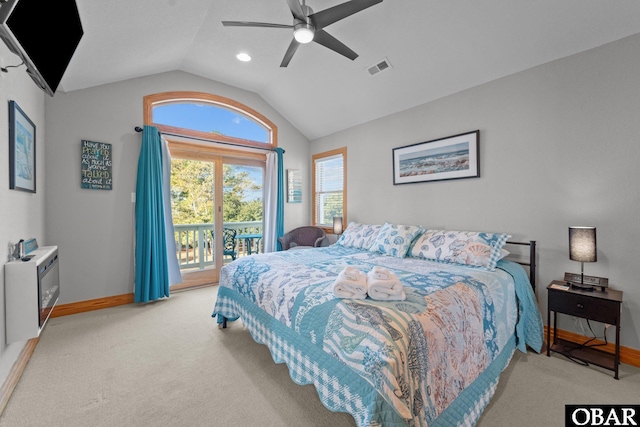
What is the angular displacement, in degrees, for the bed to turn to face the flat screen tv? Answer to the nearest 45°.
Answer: approximately 45° to its right

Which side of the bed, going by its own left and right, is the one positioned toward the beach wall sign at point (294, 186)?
right

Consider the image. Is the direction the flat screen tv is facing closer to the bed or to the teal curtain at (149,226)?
the bed

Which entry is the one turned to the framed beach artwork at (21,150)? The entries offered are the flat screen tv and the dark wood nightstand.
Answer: the dark wood nightstand

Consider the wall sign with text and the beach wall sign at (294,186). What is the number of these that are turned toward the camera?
2

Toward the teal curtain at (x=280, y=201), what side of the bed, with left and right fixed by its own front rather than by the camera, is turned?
right

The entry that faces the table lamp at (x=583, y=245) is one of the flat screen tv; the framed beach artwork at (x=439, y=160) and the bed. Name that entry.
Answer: the flat screen tv

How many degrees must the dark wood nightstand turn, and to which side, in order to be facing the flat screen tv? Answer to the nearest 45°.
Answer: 0° — it already faces it

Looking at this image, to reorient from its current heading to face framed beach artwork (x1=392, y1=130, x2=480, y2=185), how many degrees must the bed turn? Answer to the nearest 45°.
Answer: approximately 135° to its right
